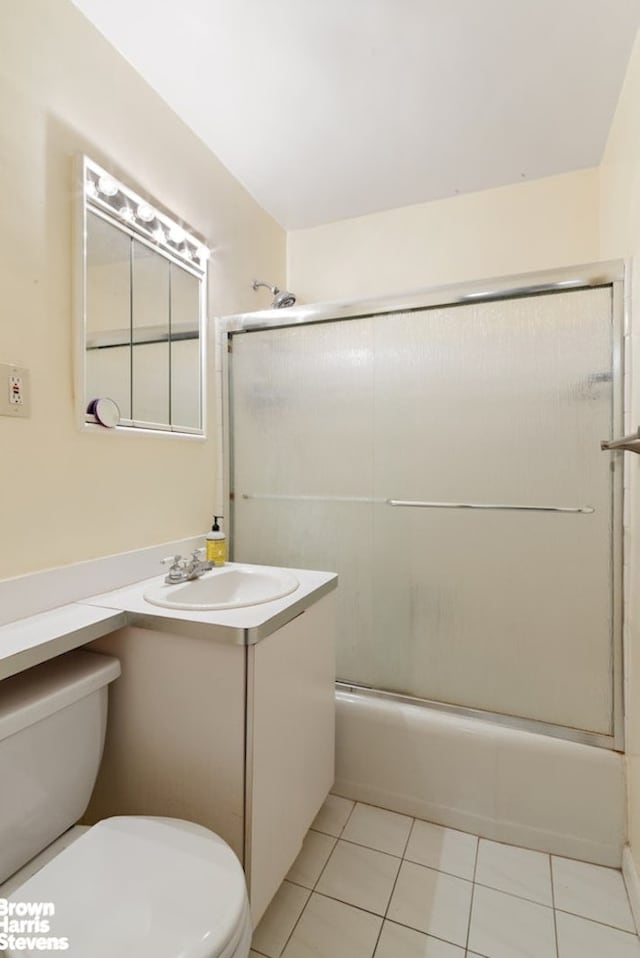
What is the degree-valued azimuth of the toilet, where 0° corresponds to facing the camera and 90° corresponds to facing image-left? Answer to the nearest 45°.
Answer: approximately 315°

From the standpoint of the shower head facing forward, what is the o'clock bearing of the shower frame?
The shower frame is roughly at 12 o'clock from the shower head.

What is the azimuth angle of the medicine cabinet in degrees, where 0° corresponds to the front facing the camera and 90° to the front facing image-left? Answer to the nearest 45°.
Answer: approximately 315°

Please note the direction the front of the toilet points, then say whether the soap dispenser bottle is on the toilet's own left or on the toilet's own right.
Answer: on the toilet's own left

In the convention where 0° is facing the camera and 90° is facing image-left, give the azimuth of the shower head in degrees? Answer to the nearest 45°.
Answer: approximately 315°
